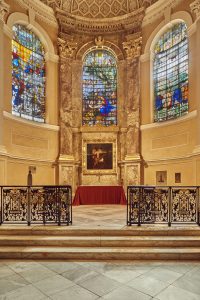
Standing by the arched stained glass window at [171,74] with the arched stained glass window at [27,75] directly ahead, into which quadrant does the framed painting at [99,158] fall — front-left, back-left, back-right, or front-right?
front-right

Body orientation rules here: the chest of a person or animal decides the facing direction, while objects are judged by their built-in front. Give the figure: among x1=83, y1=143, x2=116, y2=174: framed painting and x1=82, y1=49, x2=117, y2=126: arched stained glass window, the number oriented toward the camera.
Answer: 2

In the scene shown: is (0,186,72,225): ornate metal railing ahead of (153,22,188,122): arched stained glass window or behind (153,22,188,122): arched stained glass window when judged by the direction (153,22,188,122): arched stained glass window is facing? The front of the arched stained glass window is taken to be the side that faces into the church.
ahead

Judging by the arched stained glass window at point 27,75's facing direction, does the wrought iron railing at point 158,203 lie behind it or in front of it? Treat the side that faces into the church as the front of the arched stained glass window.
in front

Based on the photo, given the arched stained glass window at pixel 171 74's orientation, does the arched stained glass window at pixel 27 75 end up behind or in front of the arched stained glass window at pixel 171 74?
in front

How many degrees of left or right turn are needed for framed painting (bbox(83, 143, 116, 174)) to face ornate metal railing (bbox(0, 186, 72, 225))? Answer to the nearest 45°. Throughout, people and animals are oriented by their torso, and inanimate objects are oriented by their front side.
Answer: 0° — it already faces it

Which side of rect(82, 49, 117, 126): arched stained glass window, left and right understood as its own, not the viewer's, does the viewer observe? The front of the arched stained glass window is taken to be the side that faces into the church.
front

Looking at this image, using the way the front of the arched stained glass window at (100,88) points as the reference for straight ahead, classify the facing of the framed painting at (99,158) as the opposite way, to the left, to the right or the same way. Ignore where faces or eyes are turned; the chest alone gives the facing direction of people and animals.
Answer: the same way

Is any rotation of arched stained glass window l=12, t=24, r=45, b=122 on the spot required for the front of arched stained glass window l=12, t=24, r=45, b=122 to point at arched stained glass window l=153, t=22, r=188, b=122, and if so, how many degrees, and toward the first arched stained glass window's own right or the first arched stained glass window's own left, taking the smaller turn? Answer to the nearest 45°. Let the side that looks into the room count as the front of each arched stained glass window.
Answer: approximately 45° to the first arched stained glass window's own left

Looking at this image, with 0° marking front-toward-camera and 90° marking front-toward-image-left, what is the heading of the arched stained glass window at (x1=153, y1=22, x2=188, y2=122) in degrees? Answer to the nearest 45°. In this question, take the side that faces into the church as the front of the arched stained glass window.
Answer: approximately 45°

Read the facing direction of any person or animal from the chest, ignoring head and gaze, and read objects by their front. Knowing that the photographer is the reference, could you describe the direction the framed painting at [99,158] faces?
facing the viewer

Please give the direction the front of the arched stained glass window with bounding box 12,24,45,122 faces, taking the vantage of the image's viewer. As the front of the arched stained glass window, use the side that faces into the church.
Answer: facing the viewer and to the right of the viewer
